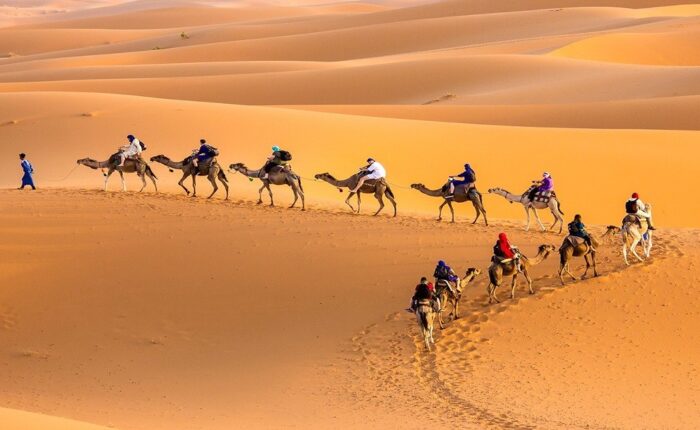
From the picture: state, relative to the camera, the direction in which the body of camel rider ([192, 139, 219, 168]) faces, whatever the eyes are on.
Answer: to the viewer's left

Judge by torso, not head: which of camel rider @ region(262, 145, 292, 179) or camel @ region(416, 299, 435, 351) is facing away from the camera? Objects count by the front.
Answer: the camel

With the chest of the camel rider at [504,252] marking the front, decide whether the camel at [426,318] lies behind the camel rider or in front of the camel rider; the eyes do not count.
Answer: behind

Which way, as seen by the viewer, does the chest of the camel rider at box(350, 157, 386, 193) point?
to the viewer's left

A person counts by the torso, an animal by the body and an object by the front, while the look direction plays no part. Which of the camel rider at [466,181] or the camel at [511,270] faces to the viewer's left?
the camel rider

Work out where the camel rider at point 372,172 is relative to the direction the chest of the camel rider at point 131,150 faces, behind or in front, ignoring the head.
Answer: behind

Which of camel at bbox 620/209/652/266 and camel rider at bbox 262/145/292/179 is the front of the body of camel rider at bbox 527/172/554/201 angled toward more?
the camel rider

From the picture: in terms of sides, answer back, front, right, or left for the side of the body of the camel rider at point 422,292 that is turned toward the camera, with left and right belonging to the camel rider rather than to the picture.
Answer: back

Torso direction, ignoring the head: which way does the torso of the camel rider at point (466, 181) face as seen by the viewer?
to the viewer's left

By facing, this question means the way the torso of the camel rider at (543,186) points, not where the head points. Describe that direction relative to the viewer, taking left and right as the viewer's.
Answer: facing to the left of the viewer

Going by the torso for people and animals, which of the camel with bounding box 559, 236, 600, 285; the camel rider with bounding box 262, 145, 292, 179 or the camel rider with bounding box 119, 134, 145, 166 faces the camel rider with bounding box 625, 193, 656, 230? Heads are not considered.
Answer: the camel
